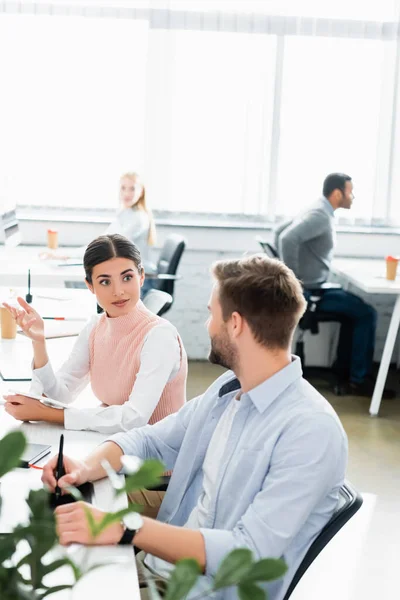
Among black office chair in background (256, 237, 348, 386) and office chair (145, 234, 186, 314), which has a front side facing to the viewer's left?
the office chair

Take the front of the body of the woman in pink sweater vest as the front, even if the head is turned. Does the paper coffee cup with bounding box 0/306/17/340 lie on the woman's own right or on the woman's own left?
on the woman's own right

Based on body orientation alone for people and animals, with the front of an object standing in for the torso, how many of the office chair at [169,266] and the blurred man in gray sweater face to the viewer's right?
1

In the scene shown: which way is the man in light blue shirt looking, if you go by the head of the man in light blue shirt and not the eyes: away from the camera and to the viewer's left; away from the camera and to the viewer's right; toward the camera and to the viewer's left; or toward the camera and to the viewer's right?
away from the camera and to the viewer's left

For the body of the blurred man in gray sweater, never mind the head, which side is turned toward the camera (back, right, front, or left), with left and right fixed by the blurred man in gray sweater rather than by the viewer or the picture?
right

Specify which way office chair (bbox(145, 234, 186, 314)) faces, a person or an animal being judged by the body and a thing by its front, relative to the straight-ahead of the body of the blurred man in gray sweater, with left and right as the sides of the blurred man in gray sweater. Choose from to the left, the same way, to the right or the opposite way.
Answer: the opposite way

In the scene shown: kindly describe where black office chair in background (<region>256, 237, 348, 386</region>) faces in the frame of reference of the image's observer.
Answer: facing to the right of the viewer

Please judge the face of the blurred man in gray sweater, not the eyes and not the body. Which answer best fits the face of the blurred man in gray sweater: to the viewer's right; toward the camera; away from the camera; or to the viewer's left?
to the viewer's right

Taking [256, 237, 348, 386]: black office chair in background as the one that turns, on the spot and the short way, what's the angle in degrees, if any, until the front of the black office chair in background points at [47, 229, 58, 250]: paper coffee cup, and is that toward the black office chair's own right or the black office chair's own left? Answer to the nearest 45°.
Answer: approximately 180°

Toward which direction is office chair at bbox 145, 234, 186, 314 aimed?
to the viewer's left

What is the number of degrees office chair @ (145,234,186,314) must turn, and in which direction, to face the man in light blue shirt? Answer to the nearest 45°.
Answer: approximately 90° to its left
